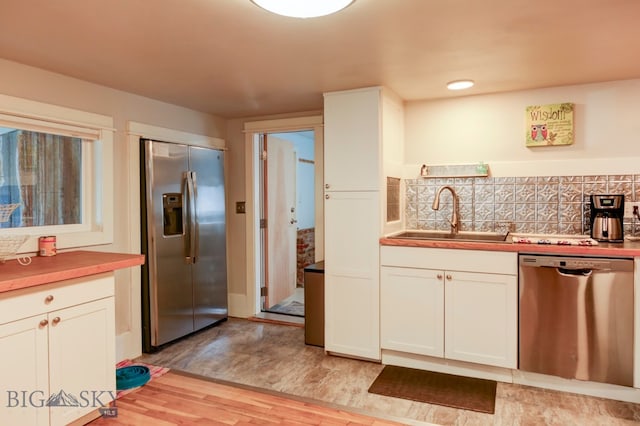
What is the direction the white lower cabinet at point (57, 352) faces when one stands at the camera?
facing the viewer and to the right of the viewer

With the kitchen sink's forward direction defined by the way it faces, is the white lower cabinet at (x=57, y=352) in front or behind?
in front

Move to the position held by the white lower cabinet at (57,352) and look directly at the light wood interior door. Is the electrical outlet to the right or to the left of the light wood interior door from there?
right

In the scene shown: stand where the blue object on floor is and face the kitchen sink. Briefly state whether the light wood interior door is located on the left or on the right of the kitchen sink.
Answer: left

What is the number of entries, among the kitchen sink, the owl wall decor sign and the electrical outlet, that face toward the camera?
3

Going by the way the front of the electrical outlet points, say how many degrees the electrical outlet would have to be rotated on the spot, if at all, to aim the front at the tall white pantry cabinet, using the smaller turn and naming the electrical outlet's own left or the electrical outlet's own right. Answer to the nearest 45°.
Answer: approximately 45° to the electrical outlet's own right

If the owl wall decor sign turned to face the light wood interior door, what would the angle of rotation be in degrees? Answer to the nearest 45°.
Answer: approximately 90° to its right

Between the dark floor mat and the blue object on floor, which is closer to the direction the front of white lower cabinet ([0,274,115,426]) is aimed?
the dark floor mat

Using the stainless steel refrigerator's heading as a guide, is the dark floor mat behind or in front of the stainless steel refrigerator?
in front

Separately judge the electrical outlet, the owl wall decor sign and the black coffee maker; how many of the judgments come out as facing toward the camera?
3

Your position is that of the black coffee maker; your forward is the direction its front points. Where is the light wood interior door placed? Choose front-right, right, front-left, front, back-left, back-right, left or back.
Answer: right

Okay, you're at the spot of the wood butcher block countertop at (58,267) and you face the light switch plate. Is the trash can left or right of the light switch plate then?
right
